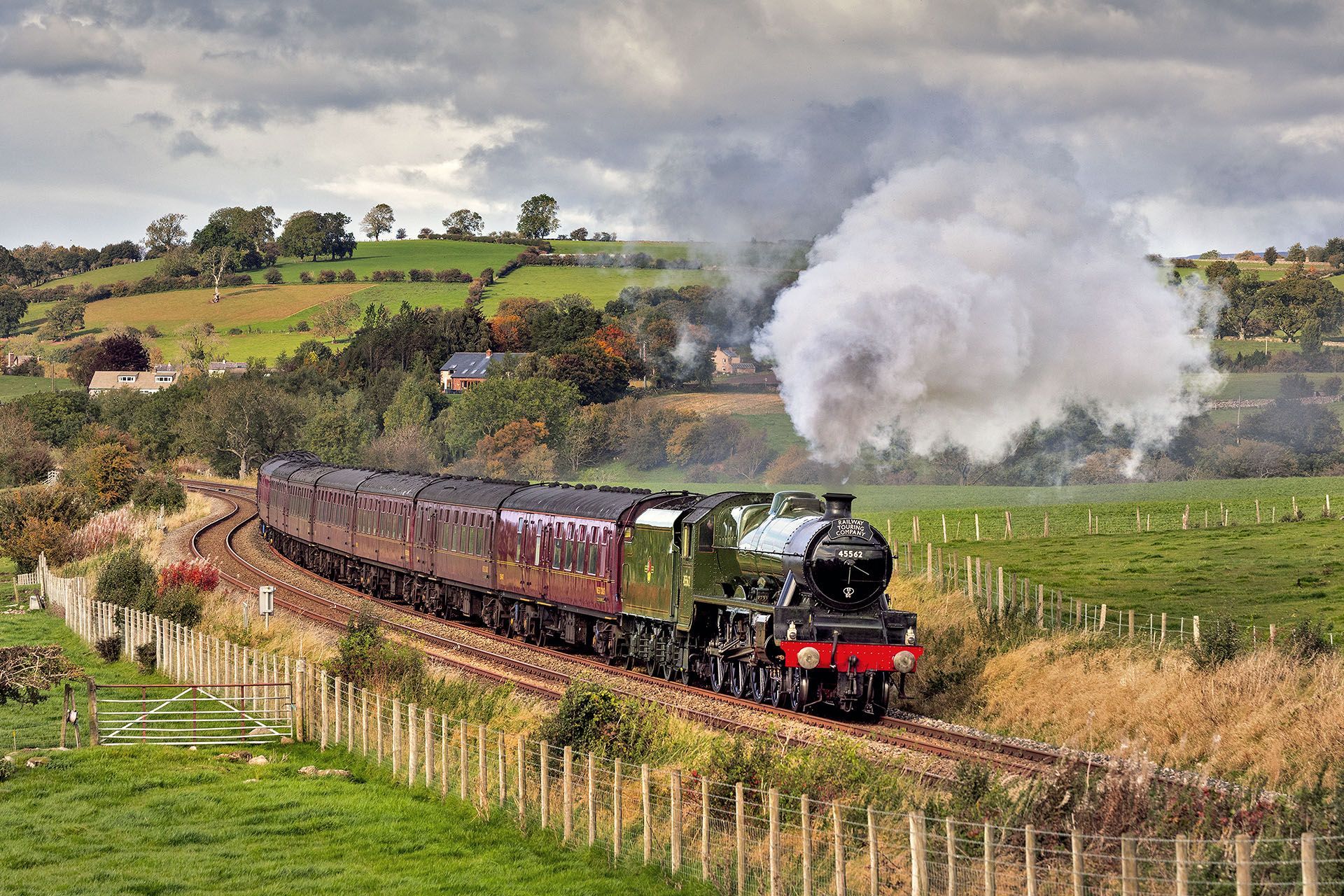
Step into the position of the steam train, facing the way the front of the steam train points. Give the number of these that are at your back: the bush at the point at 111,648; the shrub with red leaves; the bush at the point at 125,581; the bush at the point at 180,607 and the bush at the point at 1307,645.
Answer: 4

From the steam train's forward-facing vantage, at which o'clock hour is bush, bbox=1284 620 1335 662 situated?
The bush is roughly at 11 o'clock from the steam train.

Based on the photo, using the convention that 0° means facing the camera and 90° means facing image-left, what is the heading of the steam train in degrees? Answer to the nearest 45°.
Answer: approximately 315°

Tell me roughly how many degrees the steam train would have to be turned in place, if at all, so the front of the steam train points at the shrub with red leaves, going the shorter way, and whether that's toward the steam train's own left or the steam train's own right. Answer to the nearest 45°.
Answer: approximately 180°

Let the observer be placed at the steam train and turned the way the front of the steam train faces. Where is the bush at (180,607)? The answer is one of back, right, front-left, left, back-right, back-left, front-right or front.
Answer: back

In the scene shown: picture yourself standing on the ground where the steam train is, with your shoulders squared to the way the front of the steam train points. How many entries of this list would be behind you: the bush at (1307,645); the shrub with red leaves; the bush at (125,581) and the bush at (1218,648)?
2

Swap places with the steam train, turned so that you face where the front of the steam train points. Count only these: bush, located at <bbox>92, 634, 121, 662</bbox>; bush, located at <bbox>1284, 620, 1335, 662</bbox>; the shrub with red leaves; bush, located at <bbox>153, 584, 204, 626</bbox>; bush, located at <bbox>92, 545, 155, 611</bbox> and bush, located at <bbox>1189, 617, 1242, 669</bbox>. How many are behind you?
4

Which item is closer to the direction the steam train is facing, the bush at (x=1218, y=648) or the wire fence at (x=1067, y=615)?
the bush

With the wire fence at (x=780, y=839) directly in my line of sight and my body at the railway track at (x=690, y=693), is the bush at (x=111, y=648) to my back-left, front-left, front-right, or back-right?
back-right

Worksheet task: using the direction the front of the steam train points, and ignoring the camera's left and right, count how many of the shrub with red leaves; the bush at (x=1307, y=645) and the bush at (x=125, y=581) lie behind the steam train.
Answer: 2

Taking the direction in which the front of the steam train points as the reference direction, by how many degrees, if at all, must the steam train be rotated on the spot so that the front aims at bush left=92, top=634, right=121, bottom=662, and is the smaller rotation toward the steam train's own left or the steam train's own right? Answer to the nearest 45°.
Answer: approximately 180°

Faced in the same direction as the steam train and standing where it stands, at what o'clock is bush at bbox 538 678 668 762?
The bush is roughly at 2 o'clock from the steam train.

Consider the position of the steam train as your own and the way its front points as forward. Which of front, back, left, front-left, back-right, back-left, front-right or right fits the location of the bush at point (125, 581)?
back
